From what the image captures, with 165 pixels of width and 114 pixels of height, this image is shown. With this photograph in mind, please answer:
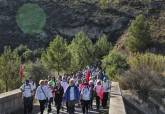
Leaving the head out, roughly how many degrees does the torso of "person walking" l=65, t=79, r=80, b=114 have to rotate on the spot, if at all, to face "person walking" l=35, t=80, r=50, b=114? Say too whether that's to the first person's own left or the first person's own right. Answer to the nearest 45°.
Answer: approximately 135° to the first person's own right

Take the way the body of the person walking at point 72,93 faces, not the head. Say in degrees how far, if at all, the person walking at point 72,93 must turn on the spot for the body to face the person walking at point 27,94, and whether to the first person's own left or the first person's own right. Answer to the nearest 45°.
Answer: approximately 135° to the first person's own right

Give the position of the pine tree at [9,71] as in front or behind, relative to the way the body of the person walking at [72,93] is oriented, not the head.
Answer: behind

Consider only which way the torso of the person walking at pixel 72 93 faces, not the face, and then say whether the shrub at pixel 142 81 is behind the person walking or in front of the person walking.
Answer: behind

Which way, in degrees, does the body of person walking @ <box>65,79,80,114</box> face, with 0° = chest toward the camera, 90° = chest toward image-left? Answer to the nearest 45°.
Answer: approximately 0°
